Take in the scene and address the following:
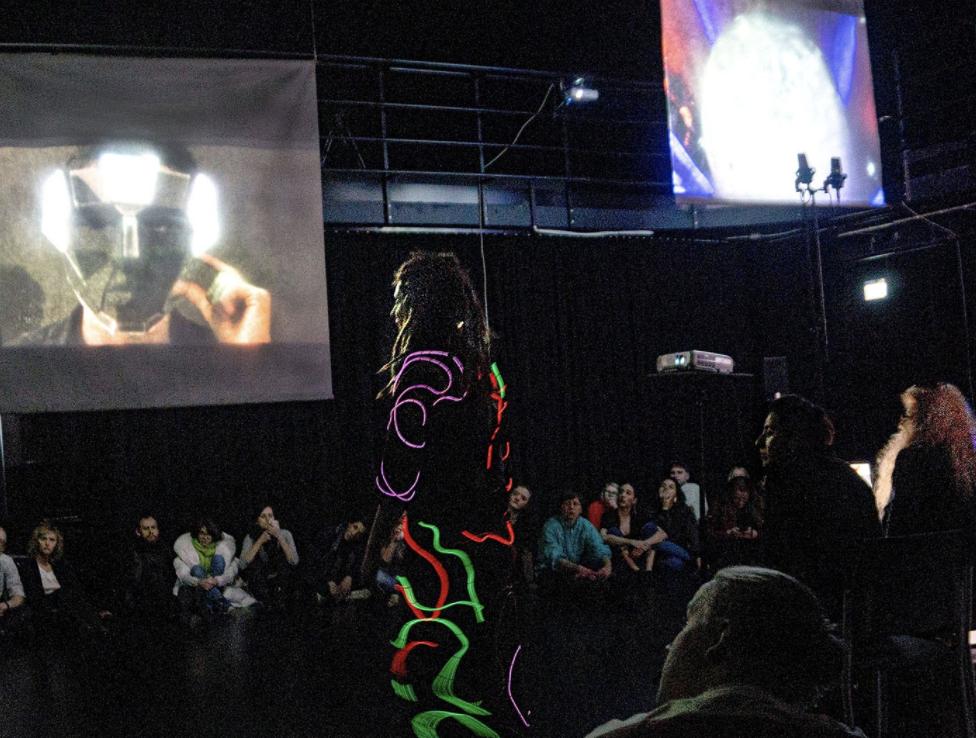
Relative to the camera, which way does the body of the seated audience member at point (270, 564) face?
toward the camera

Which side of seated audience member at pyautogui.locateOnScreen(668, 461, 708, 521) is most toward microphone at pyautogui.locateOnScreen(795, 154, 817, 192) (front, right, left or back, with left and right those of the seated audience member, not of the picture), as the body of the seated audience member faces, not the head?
left

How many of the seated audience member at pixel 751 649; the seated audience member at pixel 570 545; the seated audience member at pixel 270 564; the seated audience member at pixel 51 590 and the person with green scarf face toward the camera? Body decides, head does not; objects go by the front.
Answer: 4

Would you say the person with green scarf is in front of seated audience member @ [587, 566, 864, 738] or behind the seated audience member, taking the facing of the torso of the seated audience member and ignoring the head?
in front

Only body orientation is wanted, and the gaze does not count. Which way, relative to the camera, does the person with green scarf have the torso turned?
toward the camera

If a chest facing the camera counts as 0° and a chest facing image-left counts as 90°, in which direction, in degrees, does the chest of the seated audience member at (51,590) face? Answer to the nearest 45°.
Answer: approximately 0°

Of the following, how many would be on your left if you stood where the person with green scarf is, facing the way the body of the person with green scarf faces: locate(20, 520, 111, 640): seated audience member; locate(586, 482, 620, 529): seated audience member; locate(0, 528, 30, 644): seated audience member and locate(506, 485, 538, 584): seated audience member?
2

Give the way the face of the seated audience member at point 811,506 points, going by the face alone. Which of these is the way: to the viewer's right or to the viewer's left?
to the viewer's left

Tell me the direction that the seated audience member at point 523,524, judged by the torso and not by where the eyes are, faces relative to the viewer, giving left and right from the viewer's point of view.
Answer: facing the viewer and to the left of the viewer

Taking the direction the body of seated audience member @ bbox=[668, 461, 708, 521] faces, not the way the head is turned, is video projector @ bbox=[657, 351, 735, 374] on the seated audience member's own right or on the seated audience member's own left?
on the seated audience member's own left

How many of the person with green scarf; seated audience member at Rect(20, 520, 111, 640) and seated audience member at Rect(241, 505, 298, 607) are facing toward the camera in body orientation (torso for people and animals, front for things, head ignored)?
3
